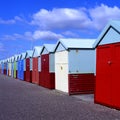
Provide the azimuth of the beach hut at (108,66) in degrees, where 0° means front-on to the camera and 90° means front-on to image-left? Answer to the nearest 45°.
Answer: approximately 45°

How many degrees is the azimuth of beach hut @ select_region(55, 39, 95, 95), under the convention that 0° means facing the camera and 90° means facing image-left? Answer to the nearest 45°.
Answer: approximately 45°

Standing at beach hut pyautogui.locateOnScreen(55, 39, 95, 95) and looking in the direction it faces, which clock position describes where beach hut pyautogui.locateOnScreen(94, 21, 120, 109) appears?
beach hut pyautogui.locateOnScreen(94, 21, 120, 109) is roughly at 10 o'clock from beach hut pyautogui.locateOnScreen(55, 39, 95, 95).

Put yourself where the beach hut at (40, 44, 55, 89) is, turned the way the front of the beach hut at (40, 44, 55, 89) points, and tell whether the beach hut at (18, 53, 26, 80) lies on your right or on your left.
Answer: on your right

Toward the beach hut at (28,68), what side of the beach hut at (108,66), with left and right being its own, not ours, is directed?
right

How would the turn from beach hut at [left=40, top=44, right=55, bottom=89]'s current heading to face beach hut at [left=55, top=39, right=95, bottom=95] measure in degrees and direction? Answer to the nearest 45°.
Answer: approximately 45° to its left

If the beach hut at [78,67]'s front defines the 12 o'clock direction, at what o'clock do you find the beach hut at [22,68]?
the beach hut at [22,68] is roughly at 4 o'clock from the beach hut at [78,67].
